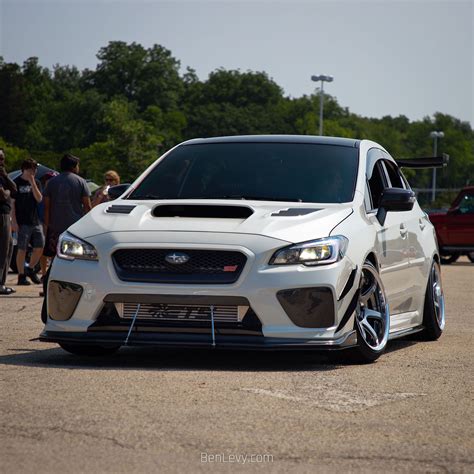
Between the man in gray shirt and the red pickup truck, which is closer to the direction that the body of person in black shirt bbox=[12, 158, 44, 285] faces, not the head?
the man in gray shirt

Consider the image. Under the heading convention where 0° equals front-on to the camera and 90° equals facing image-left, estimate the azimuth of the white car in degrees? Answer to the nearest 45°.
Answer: approximately 45°

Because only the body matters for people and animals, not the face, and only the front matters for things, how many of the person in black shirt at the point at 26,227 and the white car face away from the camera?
0

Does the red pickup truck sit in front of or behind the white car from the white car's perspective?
behind

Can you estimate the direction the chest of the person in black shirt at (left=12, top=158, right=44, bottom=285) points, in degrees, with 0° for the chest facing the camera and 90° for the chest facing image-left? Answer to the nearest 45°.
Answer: approximately 315°

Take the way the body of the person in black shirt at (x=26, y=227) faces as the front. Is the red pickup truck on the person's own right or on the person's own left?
on the person's own left

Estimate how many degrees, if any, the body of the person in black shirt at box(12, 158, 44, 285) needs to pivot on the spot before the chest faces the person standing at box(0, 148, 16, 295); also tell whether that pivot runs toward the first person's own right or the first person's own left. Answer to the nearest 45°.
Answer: approximately 45° to the first person's own right
